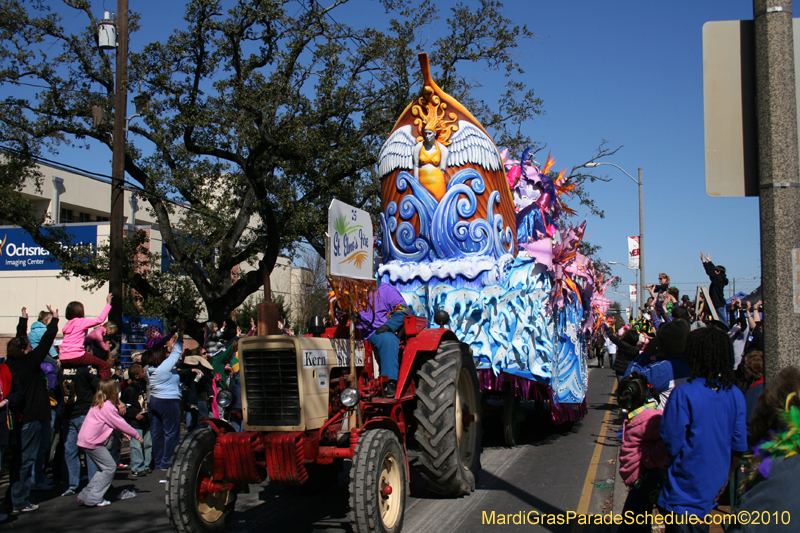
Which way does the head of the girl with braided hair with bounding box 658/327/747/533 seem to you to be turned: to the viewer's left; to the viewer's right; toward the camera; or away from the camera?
away from the camera

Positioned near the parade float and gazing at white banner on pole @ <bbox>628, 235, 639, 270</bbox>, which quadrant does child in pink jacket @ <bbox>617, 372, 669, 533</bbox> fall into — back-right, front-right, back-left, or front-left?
back-right

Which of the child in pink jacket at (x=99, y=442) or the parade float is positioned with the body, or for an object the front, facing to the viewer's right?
the child in pink jacket

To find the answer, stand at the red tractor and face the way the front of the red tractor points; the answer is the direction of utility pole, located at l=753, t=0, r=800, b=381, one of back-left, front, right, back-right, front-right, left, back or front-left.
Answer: left

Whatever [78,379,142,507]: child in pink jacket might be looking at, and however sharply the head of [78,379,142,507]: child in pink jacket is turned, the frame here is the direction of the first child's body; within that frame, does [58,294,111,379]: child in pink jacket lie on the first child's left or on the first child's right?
on the first child's left

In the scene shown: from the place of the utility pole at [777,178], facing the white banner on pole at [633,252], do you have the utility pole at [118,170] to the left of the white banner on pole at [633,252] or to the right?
left

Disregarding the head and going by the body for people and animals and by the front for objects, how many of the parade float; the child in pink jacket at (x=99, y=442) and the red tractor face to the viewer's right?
1

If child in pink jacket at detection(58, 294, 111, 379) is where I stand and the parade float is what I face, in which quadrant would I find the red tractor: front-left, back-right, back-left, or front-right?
front-right

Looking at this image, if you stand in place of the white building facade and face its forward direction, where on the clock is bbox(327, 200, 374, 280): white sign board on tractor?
The white sign board on tractor is roughly at 1 o'clock from the white building facade.

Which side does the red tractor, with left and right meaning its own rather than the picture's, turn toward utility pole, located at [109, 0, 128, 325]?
right

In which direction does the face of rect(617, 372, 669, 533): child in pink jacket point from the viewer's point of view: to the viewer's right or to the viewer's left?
to the viewer's left

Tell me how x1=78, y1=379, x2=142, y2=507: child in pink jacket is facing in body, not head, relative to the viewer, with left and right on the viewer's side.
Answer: facing to the right of the viewer

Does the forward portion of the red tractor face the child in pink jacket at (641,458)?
no

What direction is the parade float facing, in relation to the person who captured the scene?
facing the viewer and to the left of the viewer

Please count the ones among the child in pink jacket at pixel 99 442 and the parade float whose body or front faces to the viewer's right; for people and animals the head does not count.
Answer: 1

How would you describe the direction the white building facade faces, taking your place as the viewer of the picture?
facing the viewer and to the right of the viewer
